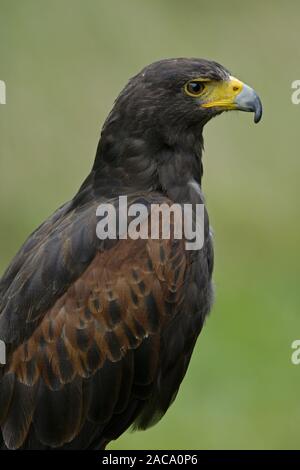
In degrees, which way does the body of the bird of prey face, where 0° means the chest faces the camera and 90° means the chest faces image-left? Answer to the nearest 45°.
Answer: approximately 270°
